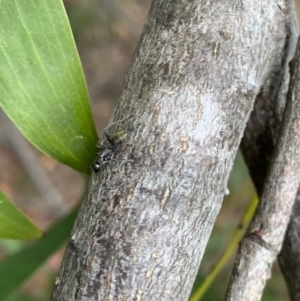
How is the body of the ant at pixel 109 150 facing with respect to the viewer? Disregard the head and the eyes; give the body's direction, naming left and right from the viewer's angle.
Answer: facing the viewer and to the left of the viewer
